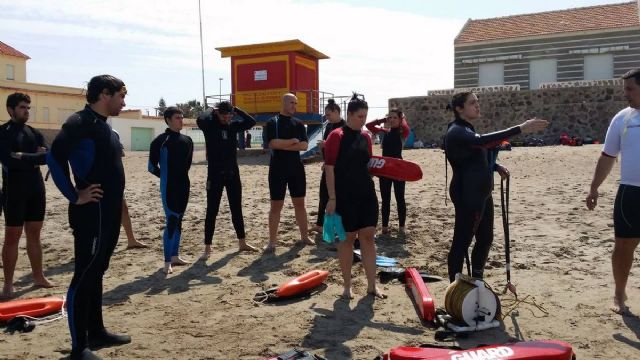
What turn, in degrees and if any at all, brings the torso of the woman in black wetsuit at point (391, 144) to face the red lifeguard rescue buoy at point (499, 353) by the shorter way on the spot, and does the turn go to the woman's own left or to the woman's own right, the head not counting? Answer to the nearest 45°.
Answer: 0° — they already face it

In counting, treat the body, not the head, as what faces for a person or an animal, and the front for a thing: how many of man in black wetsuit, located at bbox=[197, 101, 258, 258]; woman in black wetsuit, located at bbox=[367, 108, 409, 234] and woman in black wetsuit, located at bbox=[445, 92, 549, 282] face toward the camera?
2

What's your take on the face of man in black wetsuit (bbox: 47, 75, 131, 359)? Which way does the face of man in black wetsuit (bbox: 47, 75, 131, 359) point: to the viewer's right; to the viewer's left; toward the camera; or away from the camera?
to the viewer's right

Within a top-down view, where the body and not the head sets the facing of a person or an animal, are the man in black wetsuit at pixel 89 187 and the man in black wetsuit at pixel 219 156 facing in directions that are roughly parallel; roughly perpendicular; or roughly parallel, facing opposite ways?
roughly perpendicular

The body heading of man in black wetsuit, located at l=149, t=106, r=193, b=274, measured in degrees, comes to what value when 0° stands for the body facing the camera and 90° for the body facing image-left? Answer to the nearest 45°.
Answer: approximately 315°

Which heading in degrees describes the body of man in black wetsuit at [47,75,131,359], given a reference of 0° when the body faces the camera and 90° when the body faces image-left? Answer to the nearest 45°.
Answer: approximately 270°

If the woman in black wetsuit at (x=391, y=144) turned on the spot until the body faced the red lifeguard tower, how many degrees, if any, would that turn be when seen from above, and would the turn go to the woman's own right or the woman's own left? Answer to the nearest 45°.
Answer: approximately 180°
